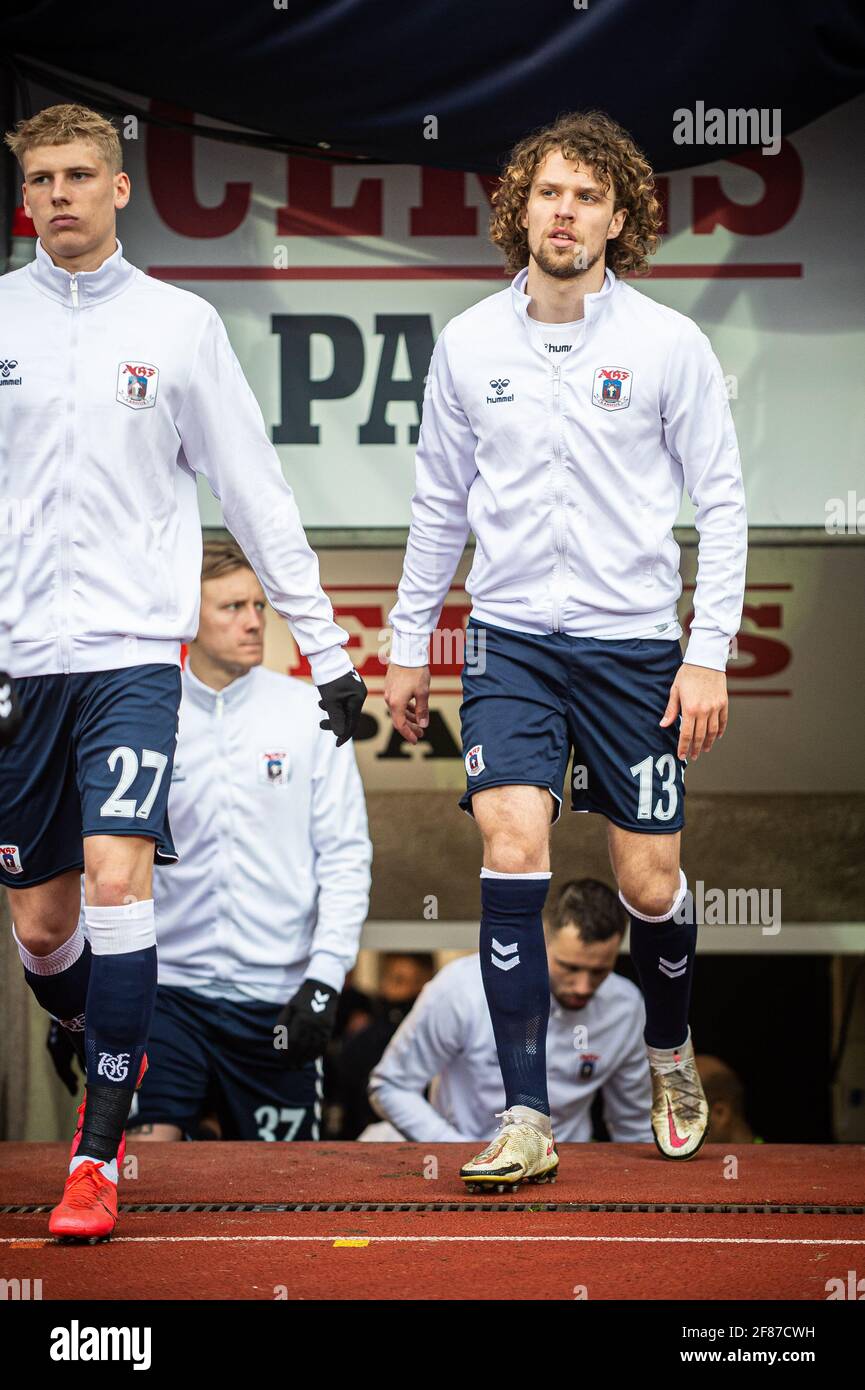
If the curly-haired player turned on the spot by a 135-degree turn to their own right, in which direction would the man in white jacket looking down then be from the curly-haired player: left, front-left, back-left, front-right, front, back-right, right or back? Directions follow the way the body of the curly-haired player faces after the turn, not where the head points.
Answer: front-right

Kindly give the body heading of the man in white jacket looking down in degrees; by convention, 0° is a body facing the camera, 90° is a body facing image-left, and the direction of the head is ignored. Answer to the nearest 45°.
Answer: approximately 315°

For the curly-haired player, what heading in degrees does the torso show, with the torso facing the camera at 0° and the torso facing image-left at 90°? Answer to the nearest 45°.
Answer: approximately 0°
